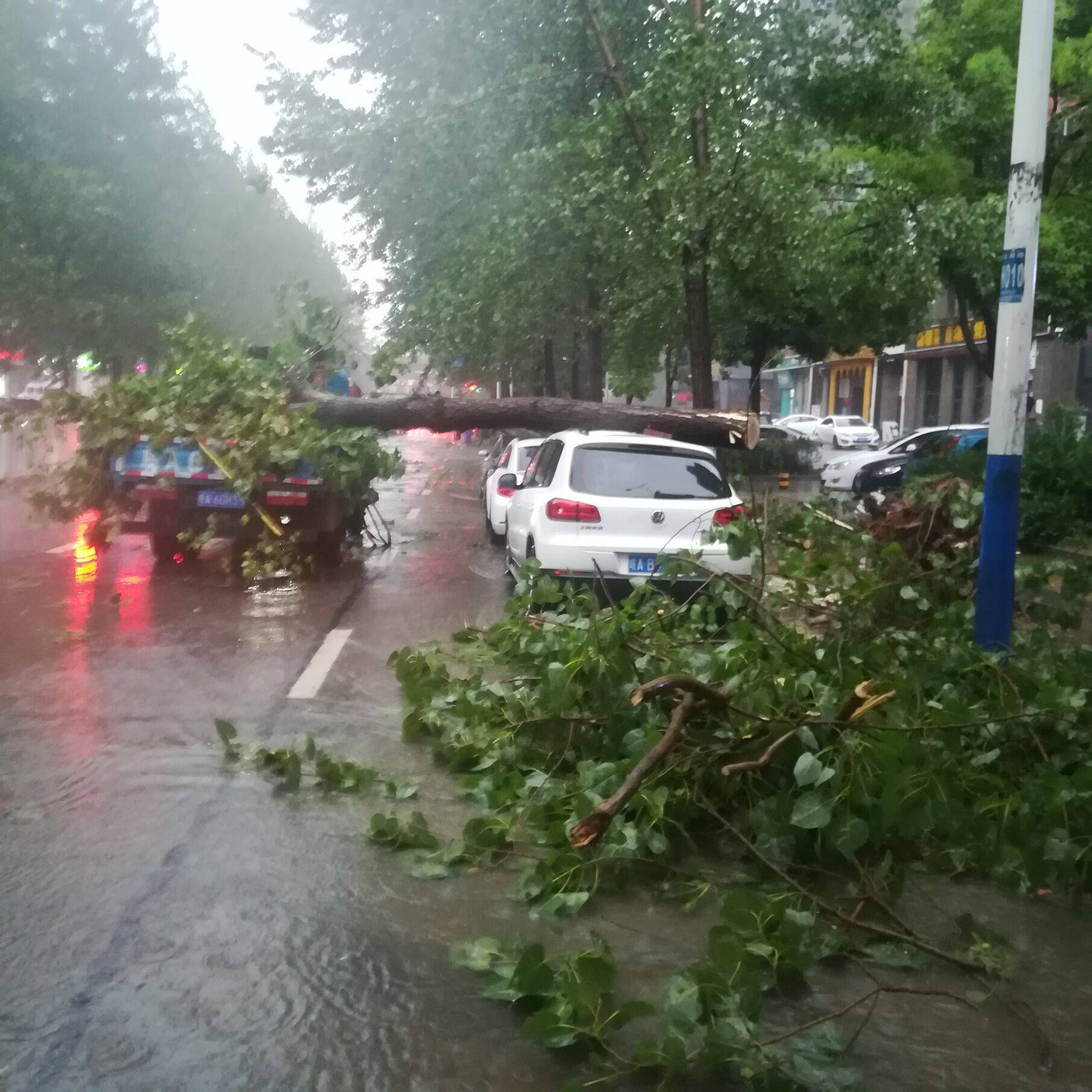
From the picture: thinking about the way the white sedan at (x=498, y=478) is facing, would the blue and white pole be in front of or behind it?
behind

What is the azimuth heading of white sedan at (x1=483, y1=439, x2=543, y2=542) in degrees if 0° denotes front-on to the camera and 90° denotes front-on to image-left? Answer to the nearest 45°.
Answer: approximately 180°

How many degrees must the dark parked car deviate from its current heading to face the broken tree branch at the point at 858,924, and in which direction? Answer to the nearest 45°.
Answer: approximately 45° to its left

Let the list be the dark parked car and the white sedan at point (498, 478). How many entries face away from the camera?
1

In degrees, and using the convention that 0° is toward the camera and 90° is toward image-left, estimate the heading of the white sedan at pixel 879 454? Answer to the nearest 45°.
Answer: approximately 45°

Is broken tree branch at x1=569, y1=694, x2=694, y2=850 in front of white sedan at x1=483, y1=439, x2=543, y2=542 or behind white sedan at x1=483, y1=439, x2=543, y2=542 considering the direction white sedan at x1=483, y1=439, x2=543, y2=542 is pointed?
behind

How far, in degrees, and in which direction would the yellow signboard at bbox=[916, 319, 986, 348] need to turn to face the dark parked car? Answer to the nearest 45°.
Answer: approximately 45° to its left

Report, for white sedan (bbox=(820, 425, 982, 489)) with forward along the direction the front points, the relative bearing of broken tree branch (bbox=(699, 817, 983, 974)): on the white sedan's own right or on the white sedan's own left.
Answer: on the white sedan's own left

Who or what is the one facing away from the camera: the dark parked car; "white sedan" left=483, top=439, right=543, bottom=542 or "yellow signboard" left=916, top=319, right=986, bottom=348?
the white sedan
